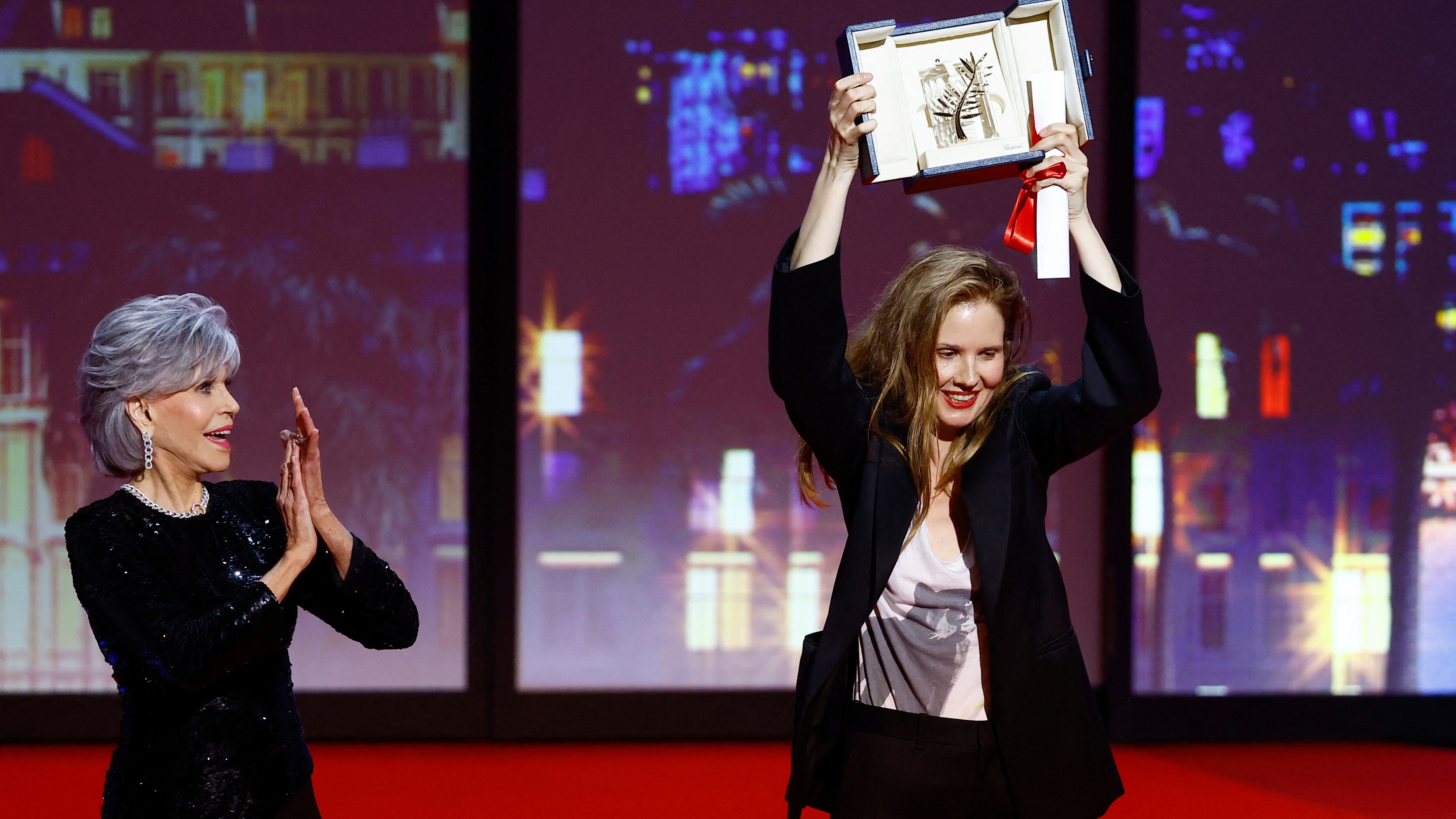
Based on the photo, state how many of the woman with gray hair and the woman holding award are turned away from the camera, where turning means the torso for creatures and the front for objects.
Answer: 0

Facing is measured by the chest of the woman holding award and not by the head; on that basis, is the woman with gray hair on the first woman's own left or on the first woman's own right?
on the first woman's own right

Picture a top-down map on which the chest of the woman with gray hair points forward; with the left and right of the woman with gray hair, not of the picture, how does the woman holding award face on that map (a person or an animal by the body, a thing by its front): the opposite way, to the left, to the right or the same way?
to the right

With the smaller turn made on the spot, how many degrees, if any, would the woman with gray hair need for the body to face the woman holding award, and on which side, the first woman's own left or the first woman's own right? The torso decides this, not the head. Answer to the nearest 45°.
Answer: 0° — they already face them

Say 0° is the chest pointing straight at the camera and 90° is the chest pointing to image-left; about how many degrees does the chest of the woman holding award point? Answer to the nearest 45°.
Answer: approximately 0°

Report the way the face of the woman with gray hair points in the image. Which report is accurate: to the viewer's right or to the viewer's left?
to the viewer's right
